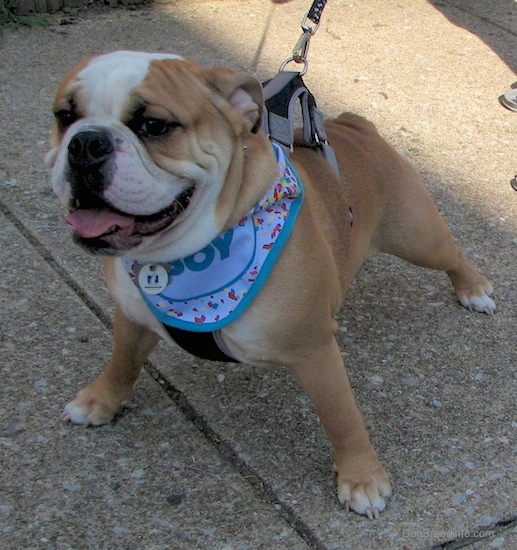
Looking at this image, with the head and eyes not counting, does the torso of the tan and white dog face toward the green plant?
no

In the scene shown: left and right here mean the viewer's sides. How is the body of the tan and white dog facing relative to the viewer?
facing the viewer and to the left of the viewer
